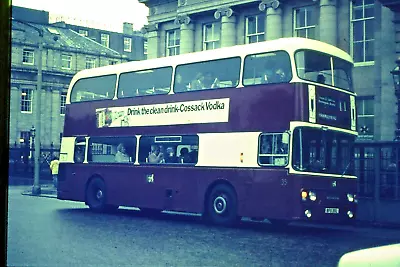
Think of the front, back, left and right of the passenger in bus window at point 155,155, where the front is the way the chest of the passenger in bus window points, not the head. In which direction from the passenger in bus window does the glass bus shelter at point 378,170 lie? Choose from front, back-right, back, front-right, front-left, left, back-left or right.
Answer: front-left

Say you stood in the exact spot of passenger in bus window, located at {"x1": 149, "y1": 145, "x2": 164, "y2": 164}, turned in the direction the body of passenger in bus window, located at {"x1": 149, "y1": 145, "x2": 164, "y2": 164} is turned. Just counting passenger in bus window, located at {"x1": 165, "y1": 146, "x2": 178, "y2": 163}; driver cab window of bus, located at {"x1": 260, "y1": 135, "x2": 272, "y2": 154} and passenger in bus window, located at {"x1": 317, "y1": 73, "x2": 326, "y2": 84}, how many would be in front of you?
3

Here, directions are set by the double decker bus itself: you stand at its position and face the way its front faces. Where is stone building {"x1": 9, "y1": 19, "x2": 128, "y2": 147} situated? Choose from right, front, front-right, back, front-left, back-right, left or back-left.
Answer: back

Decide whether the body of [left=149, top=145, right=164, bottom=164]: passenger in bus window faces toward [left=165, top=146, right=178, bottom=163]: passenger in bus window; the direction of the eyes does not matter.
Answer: yes

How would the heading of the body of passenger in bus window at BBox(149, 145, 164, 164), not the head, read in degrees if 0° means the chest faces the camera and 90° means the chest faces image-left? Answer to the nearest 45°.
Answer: approximately 315°

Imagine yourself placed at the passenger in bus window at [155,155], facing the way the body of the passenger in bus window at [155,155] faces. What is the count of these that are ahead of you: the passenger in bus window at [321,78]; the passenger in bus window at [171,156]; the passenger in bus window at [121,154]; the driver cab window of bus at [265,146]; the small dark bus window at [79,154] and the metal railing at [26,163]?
3

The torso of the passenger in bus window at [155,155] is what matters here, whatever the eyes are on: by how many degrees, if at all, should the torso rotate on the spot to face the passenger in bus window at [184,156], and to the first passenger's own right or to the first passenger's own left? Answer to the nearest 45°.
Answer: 0° — they already face them

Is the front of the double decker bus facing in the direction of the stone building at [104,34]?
no

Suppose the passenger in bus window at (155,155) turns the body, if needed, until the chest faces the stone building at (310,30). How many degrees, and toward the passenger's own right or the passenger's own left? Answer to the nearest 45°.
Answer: approximately 90° to the passenger's own left

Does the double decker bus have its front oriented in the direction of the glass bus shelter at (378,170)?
no

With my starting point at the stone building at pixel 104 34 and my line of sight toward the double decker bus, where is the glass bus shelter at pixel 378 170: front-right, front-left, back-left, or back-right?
front-left

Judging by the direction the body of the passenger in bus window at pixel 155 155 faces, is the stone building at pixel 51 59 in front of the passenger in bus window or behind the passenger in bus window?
behind

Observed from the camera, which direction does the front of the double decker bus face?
facing the viewer and to the right of the viewer

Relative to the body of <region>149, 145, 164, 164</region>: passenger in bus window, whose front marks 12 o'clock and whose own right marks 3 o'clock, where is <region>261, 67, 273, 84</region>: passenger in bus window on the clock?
<region>261, 67, 273, 84</region>: passenger in bus window is roughly at 12 o'clock from <region>149, 145, 164, 164</region>: passenger in bus window.

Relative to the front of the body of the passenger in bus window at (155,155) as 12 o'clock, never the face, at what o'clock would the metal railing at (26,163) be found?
The metal railing is roughly at 7 o'clock from the passenger in bus window.

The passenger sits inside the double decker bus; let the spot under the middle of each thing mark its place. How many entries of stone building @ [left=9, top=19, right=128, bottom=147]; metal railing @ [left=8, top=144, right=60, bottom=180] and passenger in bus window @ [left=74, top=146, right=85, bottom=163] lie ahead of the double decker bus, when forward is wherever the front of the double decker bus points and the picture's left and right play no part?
0
